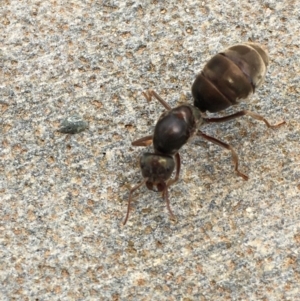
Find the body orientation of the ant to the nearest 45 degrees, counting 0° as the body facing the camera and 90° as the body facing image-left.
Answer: approximately 45°

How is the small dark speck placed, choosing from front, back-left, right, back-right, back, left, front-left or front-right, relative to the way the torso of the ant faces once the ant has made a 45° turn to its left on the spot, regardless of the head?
right
